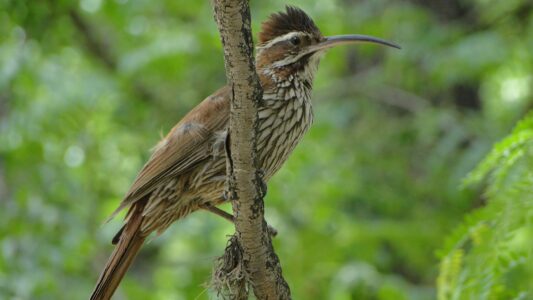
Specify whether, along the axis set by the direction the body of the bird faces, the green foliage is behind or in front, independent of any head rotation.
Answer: in front

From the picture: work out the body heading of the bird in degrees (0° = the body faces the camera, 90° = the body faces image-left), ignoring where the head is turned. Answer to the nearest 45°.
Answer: approximately 270°
